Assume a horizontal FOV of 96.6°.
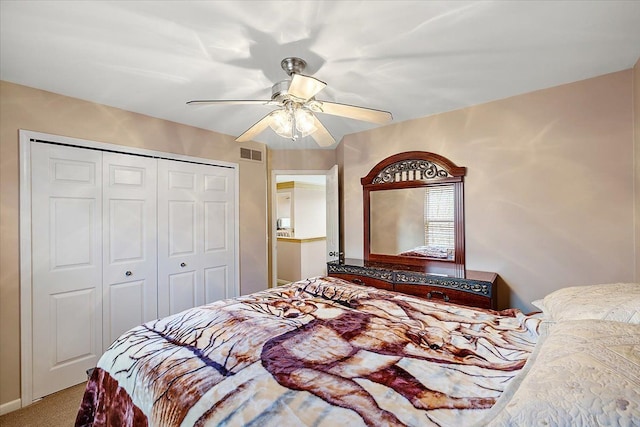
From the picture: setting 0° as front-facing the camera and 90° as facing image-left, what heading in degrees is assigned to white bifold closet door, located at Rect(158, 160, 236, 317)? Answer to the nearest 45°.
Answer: approximately 315°

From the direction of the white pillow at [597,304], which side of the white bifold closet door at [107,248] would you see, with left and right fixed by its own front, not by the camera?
front

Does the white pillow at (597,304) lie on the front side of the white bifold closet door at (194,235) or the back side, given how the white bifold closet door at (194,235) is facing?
on the front side

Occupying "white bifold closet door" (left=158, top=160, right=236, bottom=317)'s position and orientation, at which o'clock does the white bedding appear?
The white bedding is roughly at 1 o'clock from the white bifold closet door.

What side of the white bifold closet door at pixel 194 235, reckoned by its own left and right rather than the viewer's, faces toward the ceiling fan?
front

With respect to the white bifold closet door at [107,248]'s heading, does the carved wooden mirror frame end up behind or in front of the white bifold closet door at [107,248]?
in front

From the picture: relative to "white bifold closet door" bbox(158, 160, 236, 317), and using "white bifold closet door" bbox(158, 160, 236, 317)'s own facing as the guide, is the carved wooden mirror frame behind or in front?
in front

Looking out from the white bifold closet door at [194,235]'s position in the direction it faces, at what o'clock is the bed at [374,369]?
The bed is roughly at 1 o'clock from the white bifold closet door.
